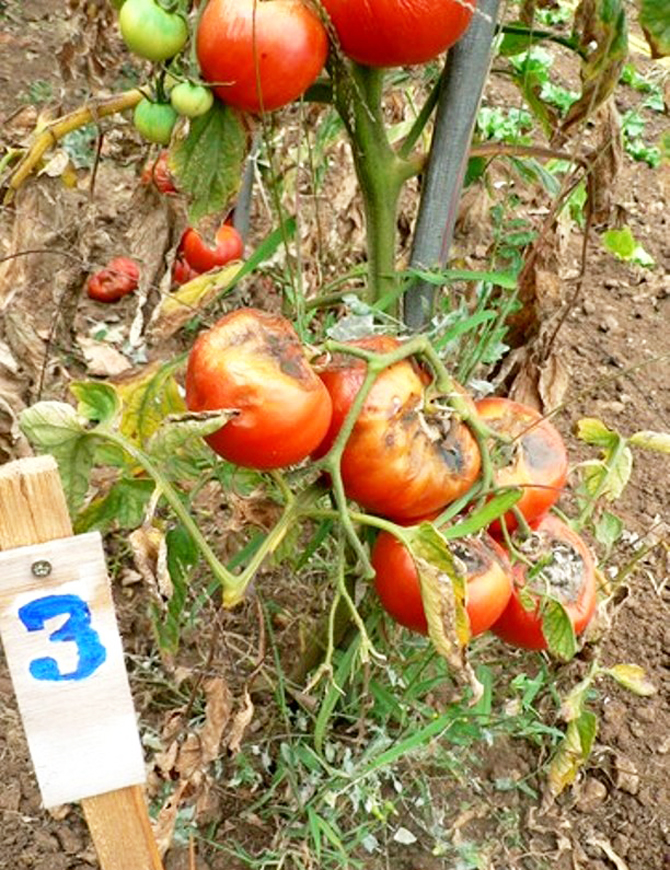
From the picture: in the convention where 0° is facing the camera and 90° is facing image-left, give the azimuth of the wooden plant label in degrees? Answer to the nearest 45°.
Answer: approximately 0°

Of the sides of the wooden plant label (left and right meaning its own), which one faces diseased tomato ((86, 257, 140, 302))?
back

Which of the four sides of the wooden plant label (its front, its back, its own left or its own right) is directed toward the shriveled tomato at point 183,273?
back
